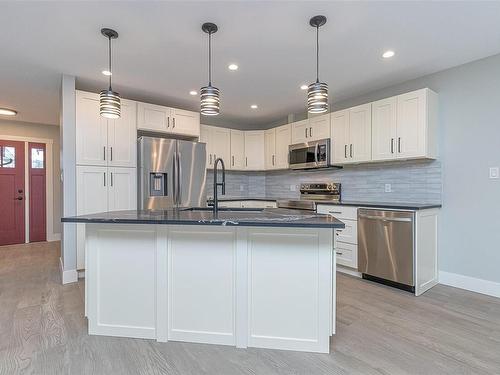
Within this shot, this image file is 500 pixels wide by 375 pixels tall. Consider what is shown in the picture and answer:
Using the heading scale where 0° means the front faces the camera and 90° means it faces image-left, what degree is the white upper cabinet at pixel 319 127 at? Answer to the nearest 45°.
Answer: approximately 45°

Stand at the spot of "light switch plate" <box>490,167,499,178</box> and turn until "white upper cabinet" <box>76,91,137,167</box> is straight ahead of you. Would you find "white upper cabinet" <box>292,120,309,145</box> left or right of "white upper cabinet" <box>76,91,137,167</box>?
right

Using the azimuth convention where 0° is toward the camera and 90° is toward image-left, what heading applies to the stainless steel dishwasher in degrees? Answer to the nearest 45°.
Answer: approximately 45°

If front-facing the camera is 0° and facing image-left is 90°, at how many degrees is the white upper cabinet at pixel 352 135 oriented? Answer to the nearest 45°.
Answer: approximately 45°
